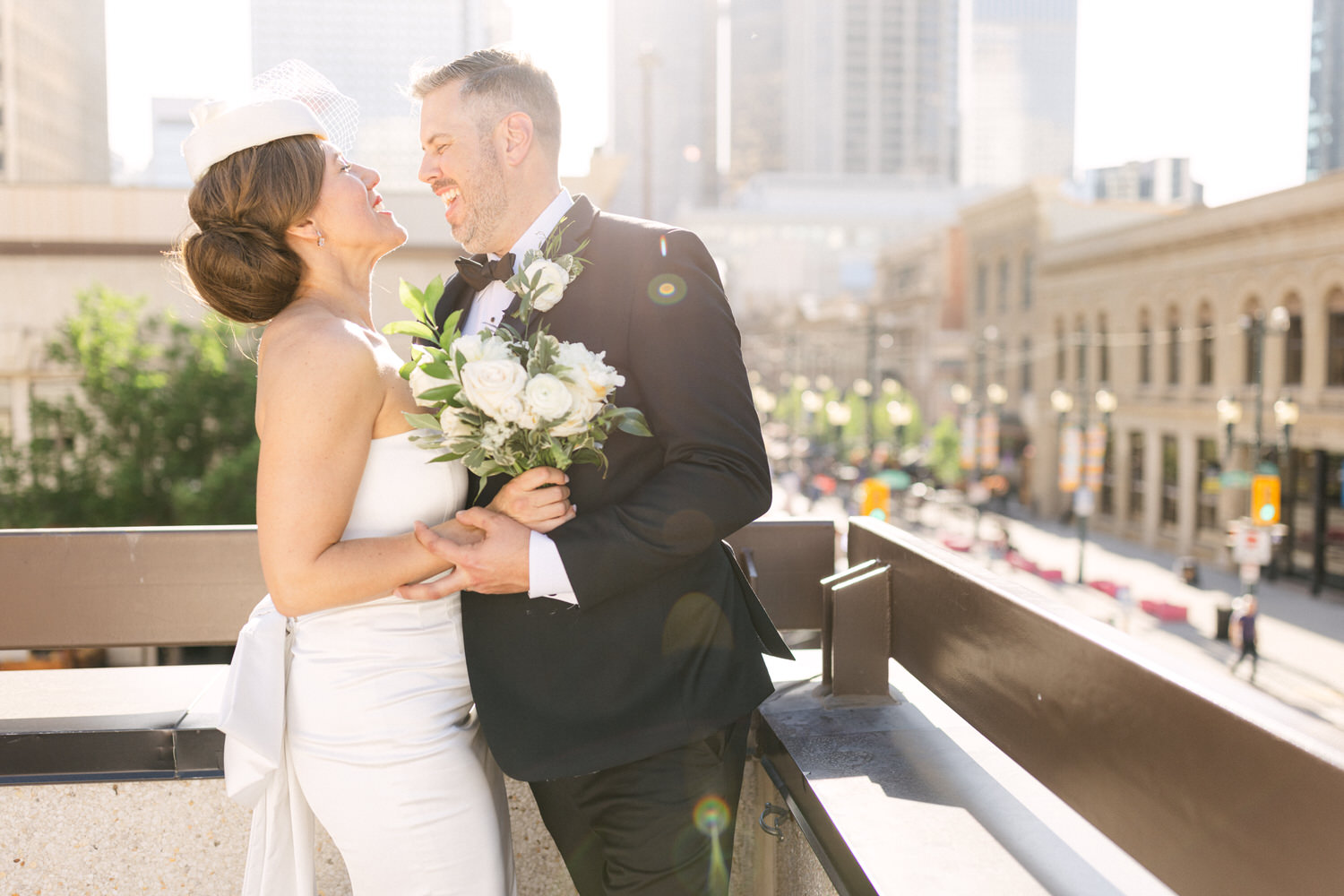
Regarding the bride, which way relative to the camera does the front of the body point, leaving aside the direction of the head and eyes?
to the viewer's right

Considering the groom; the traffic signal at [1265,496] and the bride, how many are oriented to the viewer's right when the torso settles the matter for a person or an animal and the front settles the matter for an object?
1

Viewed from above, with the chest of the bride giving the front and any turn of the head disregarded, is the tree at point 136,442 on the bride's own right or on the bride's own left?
on the bride's own left

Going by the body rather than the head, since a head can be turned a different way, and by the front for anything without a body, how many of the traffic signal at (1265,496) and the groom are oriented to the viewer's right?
0

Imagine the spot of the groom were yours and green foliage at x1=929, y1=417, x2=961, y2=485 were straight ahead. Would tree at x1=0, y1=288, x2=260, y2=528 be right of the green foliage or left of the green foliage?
left

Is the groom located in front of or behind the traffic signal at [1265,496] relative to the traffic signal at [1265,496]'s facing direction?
in front

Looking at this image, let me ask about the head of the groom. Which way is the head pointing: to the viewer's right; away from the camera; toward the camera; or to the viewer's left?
to the viewer's left

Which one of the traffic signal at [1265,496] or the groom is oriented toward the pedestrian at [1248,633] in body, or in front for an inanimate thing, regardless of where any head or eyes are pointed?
the traffic signal

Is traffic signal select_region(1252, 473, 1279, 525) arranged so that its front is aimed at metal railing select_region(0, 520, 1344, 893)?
yes

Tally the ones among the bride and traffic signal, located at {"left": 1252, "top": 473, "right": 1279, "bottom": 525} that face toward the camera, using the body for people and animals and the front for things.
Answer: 1

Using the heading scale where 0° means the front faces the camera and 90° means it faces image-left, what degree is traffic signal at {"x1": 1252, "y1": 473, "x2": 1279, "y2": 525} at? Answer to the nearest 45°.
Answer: approximately 0°

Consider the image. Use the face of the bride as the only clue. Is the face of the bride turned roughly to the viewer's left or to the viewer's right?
to the viewer's right
